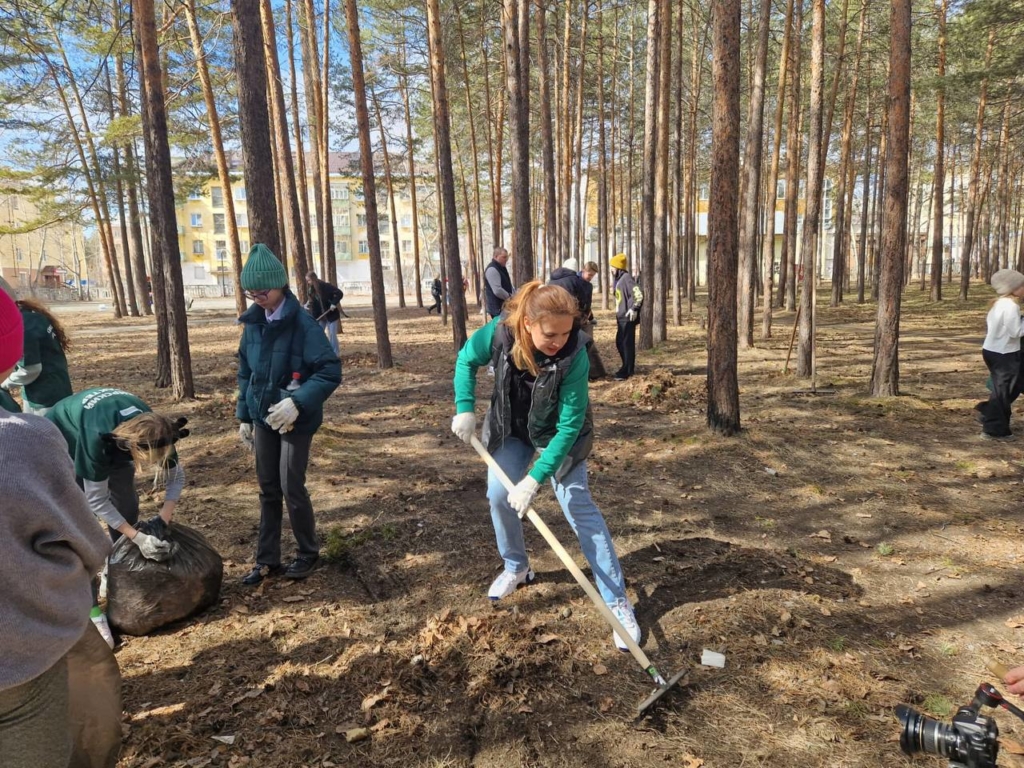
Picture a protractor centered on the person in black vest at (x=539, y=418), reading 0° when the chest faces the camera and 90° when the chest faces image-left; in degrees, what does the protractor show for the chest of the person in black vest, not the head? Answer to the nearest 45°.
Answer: approximately 0°

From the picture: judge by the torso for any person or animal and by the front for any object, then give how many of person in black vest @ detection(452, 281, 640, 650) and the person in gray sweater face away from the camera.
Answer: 1

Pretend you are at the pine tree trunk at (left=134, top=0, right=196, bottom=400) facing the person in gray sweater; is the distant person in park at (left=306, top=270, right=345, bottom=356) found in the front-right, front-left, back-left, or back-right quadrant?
back-left

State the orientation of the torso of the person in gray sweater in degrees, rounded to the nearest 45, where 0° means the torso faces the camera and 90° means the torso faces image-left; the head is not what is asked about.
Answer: approximately 180°

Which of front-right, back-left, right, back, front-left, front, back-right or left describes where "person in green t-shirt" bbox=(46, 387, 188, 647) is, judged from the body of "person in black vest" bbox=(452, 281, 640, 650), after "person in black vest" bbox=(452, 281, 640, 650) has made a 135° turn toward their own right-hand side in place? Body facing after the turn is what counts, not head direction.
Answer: front-left

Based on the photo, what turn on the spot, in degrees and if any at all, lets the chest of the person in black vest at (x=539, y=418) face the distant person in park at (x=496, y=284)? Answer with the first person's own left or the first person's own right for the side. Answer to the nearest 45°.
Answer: approximately 180°

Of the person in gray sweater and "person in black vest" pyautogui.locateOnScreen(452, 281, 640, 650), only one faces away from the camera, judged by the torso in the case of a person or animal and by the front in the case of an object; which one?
the person in gray sweater

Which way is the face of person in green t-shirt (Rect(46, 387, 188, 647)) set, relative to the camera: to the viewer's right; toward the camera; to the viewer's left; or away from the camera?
to the viewer's right

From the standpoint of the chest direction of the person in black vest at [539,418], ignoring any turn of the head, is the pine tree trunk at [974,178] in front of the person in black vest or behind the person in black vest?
behind

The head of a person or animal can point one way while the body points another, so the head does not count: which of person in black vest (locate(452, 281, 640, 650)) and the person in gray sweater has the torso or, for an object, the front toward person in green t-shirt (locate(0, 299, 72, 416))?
the person in gray sweater

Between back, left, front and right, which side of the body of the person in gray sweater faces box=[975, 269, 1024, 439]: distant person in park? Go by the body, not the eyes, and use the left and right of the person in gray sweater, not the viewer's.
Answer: right

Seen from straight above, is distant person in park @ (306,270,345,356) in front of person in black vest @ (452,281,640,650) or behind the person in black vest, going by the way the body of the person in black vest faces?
behind

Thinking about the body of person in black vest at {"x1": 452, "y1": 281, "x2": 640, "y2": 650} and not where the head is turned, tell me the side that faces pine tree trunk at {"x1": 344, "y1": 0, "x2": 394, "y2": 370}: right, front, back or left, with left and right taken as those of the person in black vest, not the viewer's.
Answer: back
